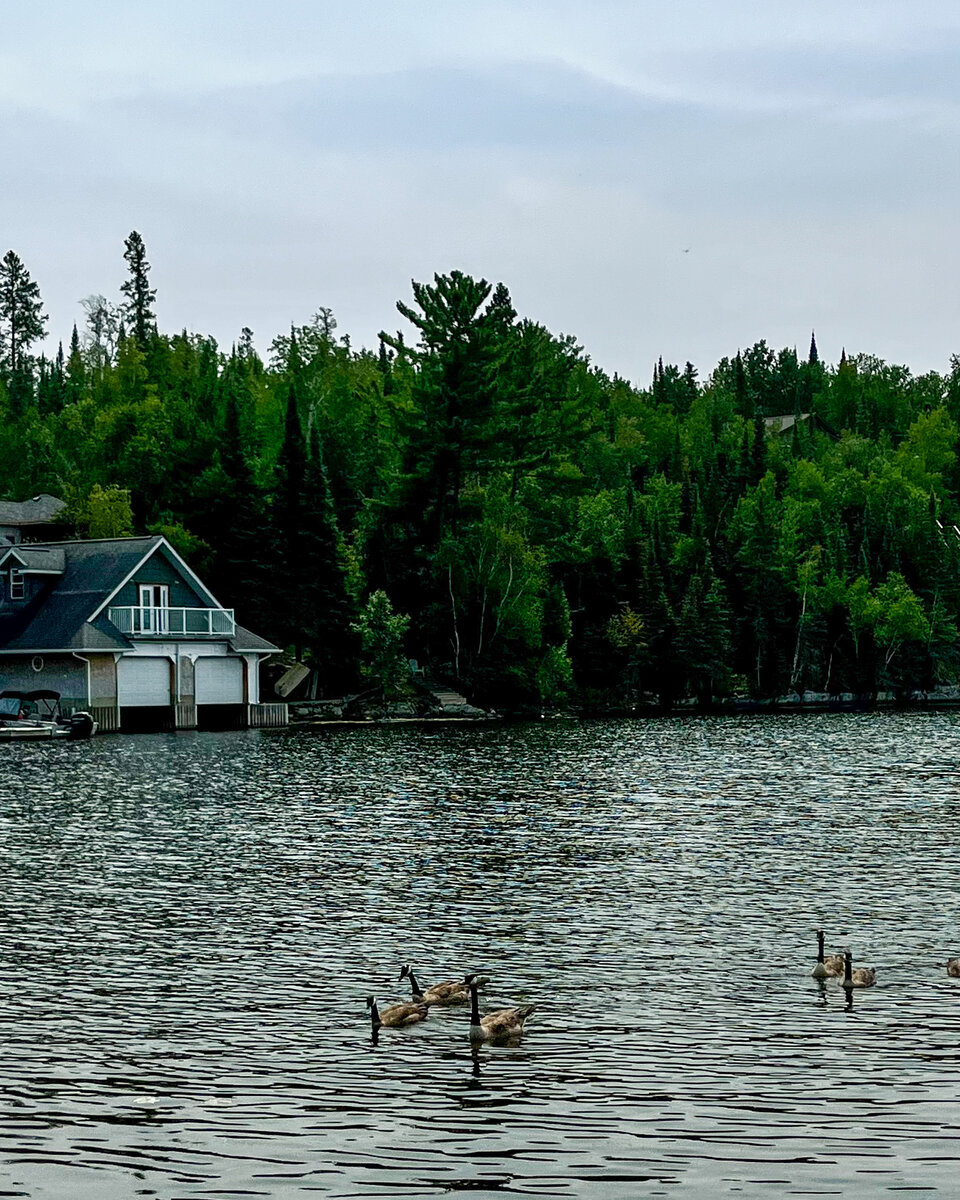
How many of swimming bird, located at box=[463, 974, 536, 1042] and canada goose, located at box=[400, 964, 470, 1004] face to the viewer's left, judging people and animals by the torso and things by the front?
2

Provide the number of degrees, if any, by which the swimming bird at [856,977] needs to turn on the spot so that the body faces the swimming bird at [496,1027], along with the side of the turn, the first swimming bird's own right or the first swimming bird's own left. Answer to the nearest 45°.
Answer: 0° — it already faces it

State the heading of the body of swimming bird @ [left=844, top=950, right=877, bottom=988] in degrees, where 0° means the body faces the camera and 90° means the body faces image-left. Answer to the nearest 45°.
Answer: approximately 45°

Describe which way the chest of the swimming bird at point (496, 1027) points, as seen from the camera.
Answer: to the viewer's left

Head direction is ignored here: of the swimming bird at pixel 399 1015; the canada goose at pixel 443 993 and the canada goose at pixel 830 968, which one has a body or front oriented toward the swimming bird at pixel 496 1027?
the canada goose at pixel 830 968

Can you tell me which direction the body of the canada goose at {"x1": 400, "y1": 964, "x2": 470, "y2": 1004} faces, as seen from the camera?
to the viewer's left

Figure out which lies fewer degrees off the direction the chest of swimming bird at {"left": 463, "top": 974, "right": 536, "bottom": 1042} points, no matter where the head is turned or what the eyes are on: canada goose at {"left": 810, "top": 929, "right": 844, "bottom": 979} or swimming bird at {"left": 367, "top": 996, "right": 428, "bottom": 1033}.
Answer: the swimming bird

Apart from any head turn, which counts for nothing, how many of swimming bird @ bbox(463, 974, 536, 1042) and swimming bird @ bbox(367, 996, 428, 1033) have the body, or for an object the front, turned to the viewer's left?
2

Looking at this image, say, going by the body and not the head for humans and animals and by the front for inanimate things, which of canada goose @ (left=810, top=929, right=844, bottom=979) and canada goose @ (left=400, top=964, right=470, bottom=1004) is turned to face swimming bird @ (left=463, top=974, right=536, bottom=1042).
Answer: canada goose @ (left=810, top=929, right=844, bottom=979)

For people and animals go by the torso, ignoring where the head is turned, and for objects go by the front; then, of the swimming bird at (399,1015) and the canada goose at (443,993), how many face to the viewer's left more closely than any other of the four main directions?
2

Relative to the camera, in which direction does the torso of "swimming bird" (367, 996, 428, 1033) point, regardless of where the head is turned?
to the viewer's left

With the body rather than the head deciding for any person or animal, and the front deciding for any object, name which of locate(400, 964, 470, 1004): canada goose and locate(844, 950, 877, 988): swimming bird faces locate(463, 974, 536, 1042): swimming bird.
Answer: locate(844, 950, 877, 988): swimming bird
